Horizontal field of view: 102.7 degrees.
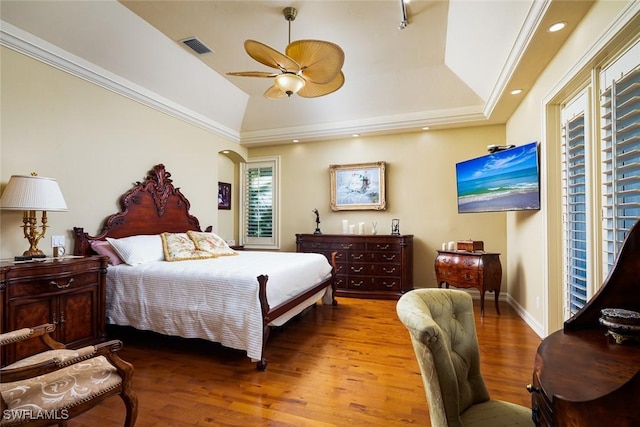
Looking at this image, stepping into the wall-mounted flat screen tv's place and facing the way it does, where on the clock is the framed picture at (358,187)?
The framed picture is roughly at 2 o'clock from the wall-mounted flat screen tv.

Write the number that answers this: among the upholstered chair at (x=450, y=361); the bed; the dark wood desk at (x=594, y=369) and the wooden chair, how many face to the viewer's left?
1

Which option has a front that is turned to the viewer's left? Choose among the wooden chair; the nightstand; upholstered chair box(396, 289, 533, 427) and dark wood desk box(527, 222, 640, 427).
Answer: the dark wood desk

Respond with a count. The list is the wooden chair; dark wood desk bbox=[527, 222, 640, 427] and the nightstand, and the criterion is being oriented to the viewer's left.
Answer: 1

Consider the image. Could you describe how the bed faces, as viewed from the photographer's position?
facing the viewer and to the right of the viewer

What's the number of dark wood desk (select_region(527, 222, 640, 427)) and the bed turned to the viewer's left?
1

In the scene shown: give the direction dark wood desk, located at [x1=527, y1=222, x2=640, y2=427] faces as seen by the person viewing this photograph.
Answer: facing to the left of the viewer

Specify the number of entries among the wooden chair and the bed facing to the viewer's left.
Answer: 0
